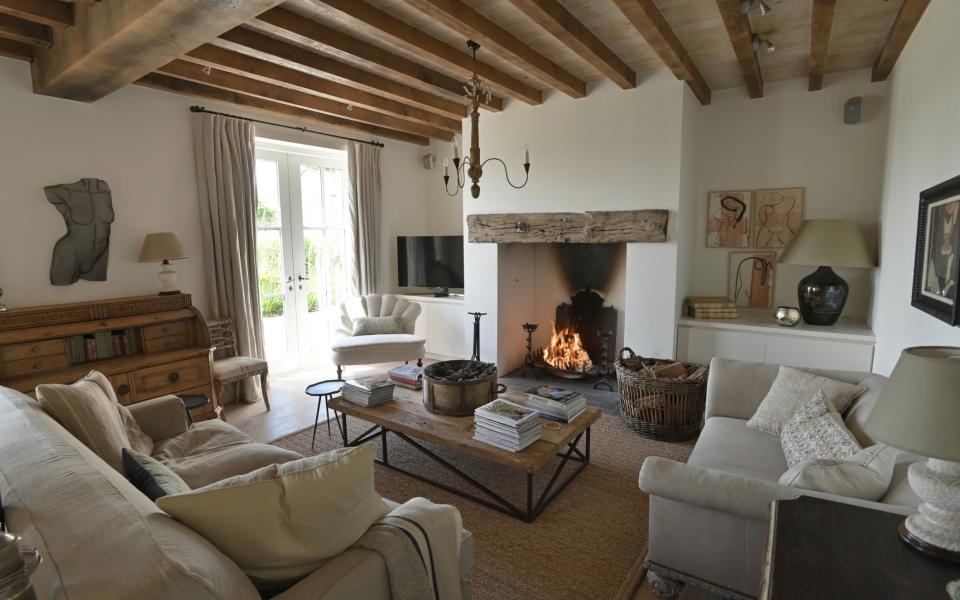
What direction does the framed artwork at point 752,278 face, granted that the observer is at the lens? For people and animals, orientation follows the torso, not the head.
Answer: facing the viewer

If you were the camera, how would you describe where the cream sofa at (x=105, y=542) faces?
facing away from the viewer and to the right of the viewer

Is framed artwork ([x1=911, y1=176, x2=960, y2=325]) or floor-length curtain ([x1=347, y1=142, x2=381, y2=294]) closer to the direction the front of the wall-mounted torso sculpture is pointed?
the framed artwork

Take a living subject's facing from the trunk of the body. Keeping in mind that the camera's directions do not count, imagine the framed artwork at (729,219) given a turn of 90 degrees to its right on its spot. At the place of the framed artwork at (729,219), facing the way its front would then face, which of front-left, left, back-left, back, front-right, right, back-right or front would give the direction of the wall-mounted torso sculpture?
front-left

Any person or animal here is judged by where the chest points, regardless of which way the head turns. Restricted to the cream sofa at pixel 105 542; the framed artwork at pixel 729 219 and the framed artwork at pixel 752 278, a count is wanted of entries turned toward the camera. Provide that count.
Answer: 2

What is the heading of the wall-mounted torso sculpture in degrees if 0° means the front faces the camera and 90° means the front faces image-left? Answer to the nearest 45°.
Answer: approximately 315°

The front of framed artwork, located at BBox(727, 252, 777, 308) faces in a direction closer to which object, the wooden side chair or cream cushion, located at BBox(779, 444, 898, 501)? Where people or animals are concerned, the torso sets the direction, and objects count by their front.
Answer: the cream cushion

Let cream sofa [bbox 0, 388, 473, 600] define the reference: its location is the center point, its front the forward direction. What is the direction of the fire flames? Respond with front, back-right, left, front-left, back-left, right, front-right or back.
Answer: front

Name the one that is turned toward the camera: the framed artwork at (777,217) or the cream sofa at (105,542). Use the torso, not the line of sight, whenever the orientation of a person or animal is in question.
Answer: the framed artwork

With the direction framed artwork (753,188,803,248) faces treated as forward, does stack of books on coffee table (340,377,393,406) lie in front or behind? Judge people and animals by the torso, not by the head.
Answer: in front

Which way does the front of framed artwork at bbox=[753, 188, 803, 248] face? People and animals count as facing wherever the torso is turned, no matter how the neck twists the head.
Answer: toward the camera

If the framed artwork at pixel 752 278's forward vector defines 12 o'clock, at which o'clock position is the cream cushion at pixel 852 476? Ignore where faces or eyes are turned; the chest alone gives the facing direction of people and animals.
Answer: The cream cushion is roughly at 12 o'clock from the framed artwork.

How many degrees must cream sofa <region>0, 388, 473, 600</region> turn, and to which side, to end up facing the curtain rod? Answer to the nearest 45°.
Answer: approximately 45° to its left

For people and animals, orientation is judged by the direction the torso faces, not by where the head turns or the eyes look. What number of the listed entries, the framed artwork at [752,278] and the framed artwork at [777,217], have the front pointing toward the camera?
2

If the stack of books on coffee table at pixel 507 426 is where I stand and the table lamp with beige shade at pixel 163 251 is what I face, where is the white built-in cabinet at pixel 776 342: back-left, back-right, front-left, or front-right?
back-right

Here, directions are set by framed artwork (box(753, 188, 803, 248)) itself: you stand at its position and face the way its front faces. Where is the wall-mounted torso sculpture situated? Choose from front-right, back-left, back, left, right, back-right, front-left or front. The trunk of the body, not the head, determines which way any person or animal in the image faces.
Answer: front-right

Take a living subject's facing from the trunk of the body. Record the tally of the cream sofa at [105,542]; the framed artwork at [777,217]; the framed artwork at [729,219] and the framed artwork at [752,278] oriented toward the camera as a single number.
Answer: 3

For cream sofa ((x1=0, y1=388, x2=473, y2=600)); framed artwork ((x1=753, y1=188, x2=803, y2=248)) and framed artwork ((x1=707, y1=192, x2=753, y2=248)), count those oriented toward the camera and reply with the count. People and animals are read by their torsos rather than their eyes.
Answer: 2

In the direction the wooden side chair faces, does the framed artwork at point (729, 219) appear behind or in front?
in front

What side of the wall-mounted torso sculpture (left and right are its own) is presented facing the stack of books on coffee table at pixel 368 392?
front
